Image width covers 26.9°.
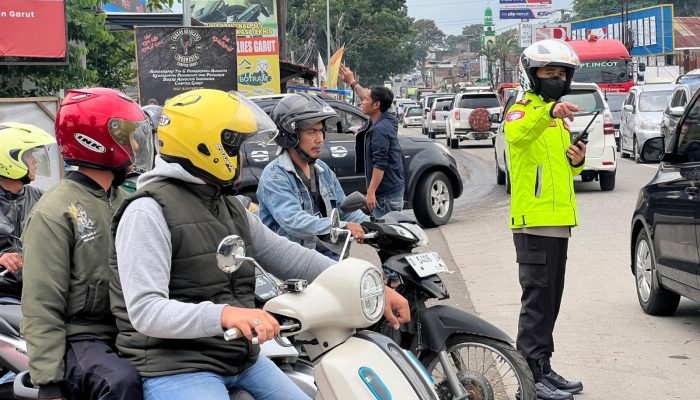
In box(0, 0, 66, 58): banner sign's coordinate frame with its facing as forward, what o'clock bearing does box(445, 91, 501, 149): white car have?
The white car is roughly at 7 o'clock from the banner sign.

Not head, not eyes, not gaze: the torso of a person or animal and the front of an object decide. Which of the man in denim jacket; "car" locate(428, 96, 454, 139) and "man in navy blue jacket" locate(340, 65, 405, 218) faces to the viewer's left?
the man in navy blue jacket

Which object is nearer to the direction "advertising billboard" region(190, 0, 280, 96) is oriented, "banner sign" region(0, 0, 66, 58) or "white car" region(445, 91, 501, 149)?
the banner sign

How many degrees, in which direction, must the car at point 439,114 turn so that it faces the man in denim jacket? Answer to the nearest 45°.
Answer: approximately 180°

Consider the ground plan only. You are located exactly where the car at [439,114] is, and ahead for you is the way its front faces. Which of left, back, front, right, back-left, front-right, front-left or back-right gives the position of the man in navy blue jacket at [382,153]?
back

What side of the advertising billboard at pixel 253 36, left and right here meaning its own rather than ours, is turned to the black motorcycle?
front

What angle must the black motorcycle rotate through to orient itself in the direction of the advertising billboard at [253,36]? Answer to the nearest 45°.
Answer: approximately 135° to its left

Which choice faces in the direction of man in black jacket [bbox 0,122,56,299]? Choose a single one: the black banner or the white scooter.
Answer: the black banner

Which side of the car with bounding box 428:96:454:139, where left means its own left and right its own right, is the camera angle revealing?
back

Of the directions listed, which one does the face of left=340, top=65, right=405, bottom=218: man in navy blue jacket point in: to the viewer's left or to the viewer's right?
to the viewer's left

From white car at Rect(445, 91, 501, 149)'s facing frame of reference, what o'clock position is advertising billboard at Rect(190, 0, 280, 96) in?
The advertising billboard is roughly at 7 o'clock from the white car.

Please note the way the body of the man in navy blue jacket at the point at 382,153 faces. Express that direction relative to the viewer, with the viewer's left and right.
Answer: facing to the left of the viewer

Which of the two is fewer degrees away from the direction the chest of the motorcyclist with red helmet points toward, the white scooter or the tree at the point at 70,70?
the white scooter

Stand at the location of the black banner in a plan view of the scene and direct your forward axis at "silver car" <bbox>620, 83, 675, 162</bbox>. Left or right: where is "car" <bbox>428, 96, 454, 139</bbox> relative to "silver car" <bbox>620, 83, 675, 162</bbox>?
left

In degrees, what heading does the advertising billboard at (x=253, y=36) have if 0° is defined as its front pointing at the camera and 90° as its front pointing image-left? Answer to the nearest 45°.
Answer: approximately 0°

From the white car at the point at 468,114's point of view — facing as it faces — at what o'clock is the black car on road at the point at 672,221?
the black car on road at the point at 672,221 is roughly at 6 o'clock from the white car at the point at 468,114.

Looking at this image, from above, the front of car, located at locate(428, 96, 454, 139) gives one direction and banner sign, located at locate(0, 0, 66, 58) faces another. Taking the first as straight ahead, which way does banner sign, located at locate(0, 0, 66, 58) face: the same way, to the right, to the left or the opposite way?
the opposite way

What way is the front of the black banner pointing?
toward the camera
